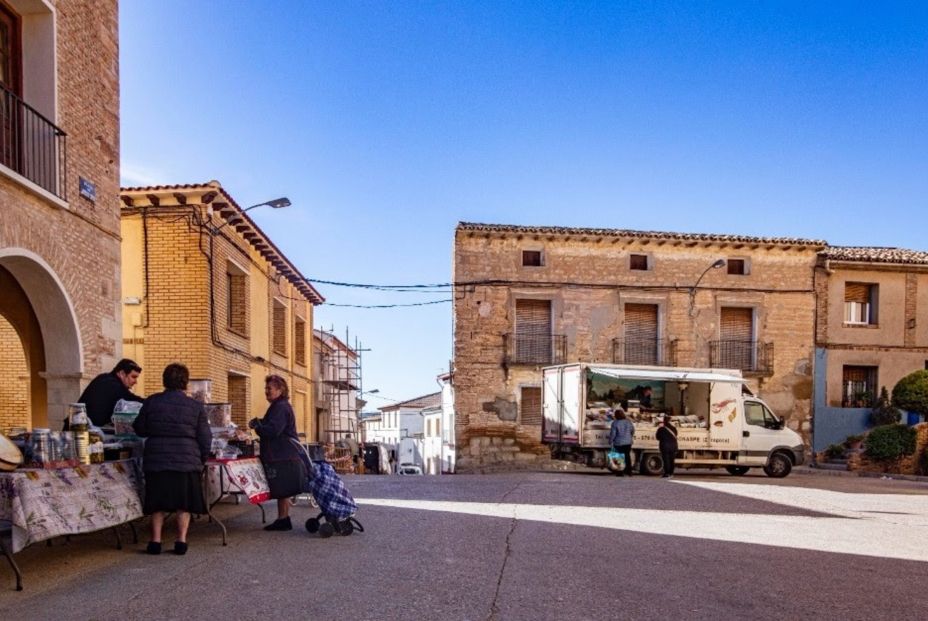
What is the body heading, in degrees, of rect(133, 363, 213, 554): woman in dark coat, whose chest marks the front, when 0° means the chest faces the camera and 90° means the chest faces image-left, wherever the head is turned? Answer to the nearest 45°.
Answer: approximately 180°

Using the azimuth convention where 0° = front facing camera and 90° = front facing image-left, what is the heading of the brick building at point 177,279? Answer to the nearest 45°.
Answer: approximately 315°

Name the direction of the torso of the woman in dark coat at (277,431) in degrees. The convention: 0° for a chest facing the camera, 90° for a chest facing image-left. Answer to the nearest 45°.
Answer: approximately 90°
